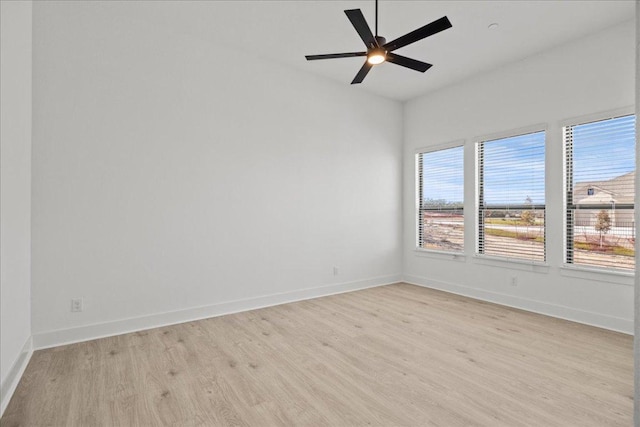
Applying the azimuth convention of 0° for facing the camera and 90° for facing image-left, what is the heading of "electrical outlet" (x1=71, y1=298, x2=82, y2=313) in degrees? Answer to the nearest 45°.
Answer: approximately 0°

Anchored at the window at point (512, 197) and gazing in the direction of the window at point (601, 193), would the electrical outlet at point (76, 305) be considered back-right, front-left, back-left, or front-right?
back-right

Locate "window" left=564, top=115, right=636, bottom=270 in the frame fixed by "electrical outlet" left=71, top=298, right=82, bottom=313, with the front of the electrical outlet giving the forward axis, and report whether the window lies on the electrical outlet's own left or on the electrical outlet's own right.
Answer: on the electrical outlet's own left

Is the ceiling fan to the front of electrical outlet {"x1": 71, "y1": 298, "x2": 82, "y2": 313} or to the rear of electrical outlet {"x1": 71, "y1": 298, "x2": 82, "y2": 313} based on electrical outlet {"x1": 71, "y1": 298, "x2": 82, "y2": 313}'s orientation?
to the front

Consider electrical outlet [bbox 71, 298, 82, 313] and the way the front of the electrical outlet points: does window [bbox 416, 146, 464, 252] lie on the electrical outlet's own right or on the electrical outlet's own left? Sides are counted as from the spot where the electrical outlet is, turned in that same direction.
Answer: on the electrical outlet's own left

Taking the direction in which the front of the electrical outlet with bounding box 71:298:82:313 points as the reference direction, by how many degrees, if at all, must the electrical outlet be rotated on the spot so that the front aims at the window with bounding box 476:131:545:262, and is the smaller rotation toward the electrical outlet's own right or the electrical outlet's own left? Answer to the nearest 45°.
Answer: approximately 45° to the electrical outlet's own left
